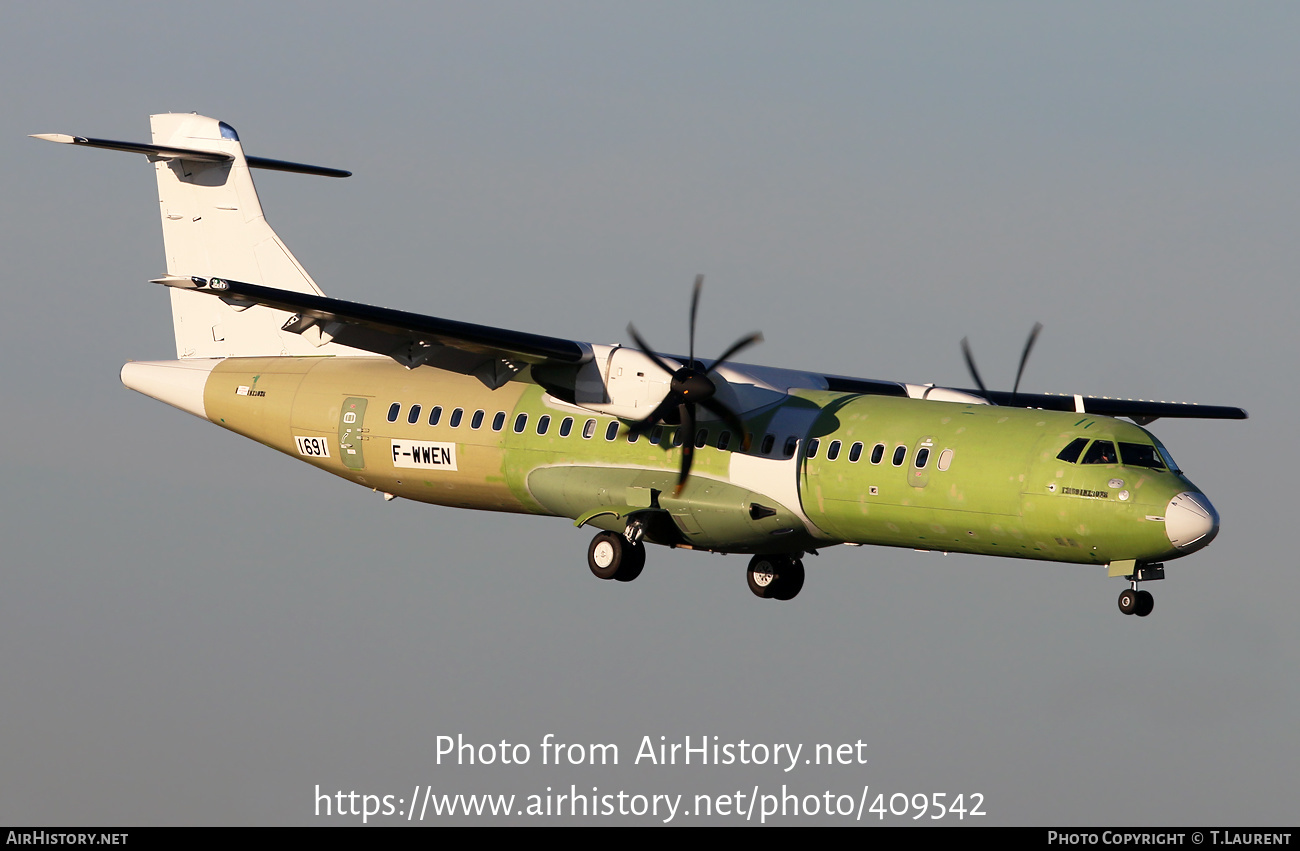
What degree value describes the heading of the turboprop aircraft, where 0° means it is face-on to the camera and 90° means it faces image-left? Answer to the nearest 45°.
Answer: approximately 315°
